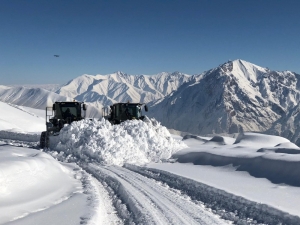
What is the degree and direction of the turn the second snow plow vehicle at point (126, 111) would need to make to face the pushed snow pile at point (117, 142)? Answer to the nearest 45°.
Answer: approximately 45° to its right

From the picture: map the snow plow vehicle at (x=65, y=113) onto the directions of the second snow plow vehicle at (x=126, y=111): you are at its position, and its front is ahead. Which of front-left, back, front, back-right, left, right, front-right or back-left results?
back-right

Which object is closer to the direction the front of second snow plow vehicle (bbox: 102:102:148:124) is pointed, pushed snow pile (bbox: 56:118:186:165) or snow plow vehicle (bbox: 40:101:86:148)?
the pushed snow pile

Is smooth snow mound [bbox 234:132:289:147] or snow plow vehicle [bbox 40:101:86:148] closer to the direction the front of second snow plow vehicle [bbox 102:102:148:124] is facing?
the smooth snow mound

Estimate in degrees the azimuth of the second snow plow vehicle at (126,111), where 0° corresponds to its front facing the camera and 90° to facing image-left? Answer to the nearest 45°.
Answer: approximately 315°

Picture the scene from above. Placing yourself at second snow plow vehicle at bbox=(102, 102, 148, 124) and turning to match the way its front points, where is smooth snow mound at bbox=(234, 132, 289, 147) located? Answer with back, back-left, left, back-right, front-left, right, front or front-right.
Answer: front-left

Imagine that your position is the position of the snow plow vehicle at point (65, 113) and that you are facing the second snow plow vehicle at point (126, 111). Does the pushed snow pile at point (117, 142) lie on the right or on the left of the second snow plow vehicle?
right
